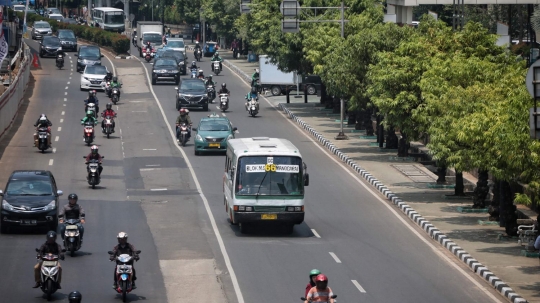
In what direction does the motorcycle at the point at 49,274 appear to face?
toward the camera

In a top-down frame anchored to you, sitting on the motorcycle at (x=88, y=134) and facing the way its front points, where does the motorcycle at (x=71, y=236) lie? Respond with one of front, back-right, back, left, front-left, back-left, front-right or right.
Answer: front

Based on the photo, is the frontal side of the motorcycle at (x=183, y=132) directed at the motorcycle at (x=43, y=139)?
no

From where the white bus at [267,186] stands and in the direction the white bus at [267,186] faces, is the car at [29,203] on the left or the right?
on its right

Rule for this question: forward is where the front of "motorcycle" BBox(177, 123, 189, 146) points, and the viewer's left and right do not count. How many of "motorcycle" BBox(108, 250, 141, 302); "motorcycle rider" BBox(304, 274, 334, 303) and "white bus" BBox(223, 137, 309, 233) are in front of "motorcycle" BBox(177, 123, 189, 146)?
3

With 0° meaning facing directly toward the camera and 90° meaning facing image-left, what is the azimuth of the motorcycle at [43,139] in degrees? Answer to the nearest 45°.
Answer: approximately 0°

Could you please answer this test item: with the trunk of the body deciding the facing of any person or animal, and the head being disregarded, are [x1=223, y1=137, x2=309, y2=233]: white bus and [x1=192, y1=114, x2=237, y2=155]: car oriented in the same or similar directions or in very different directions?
same or similar directions

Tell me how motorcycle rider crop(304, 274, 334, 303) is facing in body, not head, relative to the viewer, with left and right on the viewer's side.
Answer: facing the viewer

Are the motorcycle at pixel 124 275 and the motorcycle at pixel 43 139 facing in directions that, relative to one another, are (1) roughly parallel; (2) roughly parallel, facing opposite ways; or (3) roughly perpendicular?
roughly parallel

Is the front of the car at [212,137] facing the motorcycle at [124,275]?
yes

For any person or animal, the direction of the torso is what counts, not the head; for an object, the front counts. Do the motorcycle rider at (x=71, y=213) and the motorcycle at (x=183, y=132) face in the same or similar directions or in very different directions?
same or similar directions

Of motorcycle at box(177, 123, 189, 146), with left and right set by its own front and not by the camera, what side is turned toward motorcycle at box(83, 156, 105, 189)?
front

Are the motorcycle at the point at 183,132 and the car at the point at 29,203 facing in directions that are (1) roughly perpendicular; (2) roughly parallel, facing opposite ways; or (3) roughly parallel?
roughly parallel

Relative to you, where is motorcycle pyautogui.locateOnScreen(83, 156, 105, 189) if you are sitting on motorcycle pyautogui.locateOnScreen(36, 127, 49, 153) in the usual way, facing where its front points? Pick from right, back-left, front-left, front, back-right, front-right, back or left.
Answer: front

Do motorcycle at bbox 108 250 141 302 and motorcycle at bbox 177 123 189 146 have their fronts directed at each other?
no

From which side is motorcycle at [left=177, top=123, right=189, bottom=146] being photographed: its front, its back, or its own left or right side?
front

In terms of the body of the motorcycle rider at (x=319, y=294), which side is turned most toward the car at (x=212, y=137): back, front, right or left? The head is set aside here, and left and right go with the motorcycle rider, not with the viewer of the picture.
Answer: back

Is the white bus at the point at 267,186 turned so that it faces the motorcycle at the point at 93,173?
no

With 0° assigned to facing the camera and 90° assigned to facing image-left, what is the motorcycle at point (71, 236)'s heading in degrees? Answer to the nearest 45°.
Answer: approximately 0°

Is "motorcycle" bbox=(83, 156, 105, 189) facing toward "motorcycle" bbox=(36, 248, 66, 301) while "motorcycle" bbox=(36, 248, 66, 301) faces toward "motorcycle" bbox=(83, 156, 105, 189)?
no
